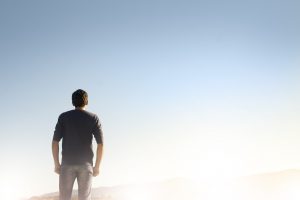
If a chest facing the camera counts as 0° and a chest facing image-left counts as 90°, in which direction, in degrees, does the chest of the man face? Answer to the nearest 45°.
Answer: approximately 180°
